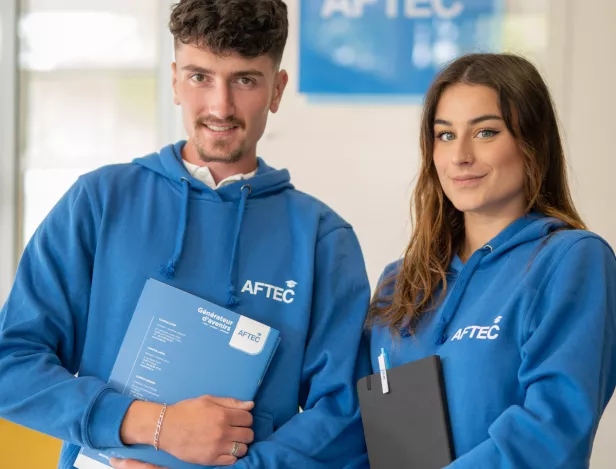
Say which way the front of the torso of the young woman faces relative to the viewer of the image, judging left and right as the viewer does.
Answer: facing the viewer and to the left of the viewer

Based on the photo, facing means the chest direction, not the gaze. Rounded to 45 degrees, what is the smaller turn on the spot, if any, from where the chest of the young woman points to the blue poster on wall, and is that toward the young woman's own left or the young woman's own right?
approximately 135° to the young woman's own right

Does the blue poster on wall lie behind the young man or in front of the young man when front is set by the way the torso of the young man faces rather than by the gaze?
behind

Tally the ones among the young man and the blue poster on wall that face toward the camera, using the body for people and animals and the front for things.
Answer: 2

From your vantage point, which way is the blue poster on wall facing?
toward the camera

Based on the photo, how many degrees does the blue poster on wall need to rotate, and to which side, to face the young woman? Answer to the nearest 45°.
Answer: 0° — it already faces them

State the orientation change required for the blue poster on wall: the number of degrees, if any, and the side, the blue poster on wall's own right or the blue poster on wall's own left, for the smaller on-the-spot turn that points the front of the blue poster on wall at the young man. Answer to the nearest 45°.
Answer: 0° — it already faces them

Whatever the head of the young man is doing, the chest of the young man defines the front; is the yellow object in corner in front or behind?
behind

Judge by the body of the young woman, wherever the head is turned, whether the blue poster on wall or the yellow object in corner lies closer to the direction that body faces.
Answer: the yellow object in corner

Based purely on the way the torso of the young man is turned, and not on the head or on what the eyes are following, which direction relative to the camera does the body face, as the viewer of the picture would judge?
toward the camera

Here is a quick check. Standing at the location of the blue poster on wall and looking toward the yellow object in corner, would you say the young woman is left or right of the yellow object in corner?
left
